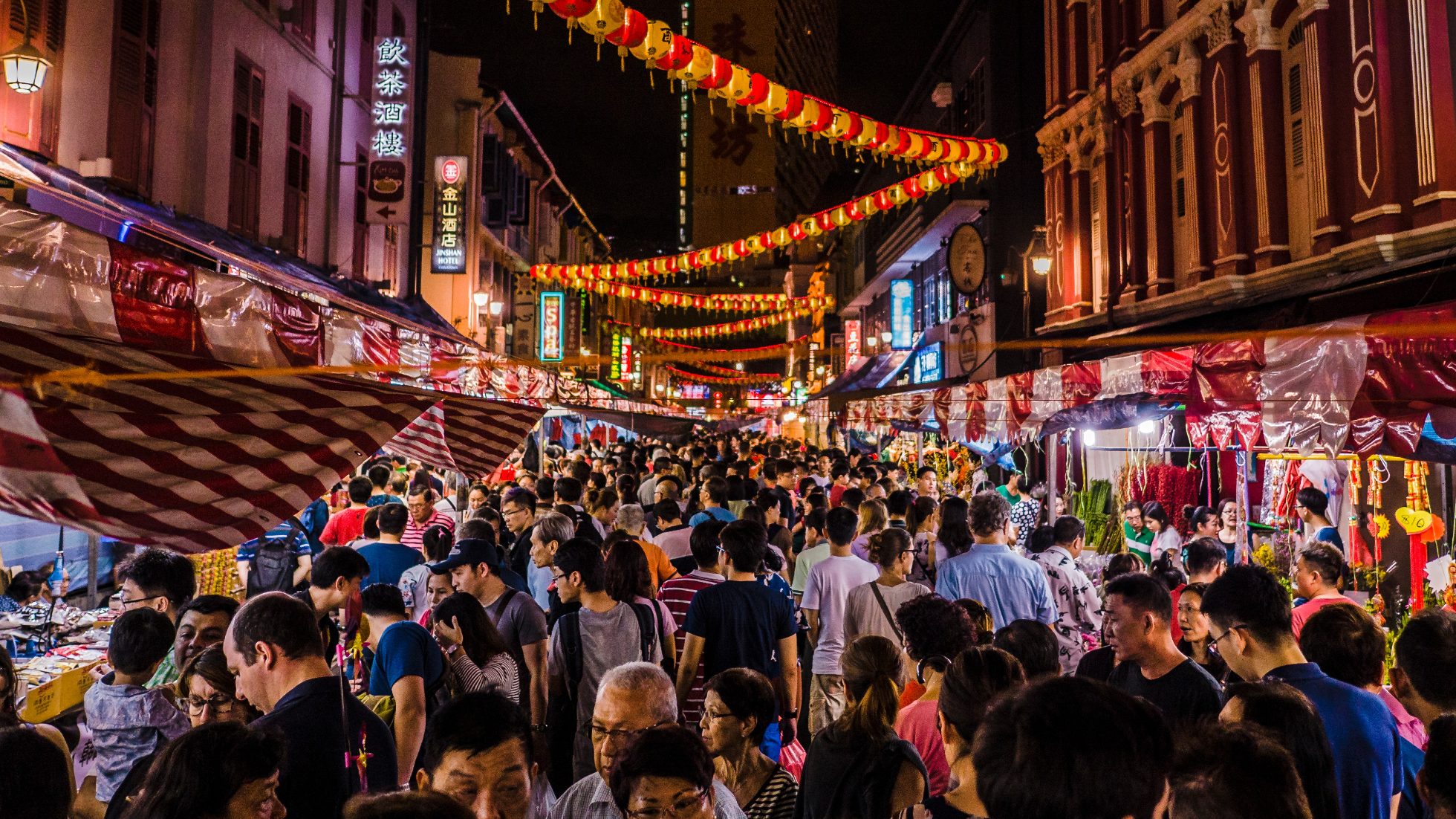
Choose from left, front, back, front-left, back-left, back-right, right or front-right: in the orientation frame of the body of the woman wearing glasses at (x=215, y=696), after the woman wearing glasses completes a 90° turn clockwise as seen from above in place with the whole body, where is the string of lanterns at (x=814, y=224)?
right

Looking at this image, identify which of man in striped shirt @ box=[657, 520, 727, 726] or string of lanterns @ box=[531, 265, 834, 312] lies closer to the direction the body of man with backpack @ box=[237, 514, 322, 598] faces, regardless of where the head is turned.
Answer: the string of lanterns

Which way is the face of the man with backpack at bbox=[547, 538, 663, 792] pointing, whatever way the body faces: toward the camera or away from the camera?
away from the camera

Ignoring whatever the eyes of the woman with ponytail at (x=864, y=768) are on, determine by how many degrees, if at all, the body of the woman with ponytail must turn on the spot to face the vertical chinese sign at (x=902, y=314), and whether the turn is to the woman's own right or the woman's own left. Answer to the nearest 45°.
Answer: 0° — they already face it

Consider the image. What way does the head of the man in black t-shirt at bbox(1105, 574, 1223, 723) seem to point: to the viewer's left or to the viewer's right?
to the viewer's left

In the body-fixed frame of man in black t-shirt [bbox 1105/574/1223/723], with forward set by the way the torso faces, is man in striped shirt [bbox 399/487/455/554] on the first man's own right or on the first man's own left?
on the first man's own right

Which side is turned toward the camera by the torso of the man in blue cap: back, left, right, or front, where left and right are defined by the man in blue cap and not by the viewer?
left

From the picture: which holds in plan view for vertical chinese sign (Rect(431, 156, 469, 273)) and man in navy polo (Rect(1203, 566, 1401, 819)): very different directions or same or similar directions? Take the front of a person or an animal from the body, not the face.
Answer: very different directions

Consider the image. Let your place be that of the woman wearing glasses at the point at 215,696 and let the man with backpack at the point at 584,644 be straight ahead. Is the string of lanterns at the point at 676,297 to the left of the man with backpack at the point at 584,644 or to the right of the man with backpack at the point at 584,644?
left

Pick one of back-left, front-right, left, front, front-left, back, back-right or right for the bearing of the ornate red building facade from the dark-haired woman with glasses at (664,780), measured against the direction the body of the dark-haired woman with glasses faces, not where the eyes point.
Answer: back-left
